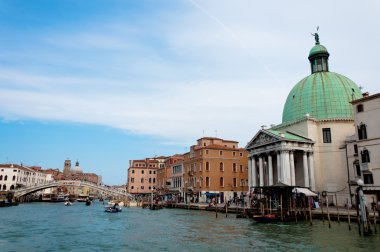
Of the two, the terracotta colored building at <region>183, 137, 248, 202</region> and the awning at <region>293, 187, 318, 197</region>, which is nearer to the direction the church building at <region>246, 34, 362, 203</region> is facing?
the awning

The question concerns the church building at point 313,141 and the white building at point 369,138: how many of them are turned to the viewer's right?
0

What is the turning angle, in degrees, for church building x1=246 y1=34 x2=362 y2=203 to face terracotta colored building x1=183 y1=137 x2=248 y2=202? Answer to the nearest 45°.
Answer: approximately 90° to its right

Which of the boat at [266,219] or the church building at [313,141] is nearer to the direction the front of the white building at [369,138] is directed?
the boat

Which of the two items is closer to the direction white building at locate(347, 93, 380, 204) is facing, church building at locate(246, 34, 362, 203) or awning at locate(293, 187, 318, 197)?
the awning

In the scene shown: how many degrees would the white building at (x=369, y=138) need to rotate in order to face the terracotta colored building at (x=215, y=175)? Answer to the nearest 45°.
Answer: approximately 90° to its right

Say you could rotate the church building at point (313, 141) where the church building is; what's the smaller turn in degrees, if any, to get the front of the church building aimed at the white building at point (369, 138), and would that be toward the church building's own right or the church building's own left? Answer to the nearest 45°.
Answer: approximately 90° to the church building's own left

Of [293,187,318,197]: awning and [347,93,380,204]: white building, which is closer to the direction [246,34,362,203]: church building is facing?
the awning

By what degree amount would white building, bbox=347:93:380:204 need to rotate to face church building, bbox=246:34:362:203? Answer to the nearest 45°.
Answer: approximately 90° to its right

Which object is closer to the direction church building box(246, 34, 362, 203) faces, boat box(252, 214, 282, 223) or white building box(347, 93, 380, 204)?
the boat

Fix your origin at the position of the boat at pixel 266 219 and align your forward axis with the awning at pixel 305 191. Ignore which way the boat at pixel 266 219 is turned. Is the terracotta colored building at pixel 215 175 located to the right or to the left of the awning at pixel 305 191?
left
